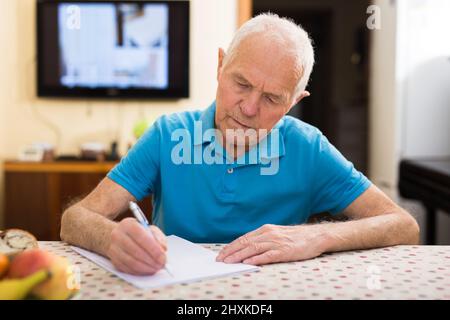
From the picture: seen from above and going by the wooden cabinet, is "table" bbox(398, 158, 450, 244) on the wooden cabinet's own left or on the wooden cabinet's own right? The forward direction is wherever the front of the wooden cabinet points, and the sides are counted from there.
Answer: on the wooden cabinet's own left

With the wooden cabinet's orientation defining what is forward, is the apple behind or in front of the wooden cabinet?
in front

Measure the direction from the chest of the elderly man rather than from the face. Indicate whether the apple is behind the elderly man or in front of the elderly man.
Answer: in front

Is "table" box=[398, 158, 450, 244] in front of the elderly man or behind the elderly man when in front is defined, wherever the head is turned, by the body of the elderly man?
behind

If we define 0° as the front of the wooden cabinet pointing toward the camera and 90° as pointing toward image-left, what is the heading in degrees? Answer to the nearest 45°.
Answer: approximately 0°

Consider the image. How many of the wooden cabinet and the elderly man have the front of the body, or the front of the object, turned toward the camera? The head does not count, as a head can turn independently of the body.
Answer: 2

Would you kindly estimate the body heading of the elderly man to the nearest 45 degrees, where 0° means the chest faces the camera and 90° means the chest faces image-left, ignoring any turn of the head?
approximately 0°

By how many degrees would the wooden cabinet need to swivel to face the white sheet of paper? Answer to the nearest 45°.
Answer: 0° — it already faces it
